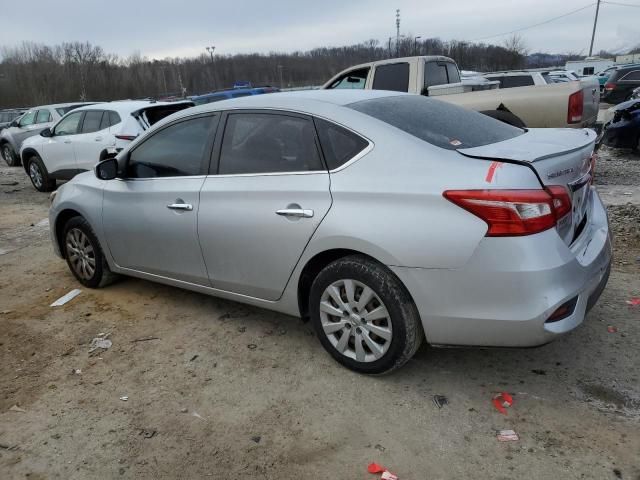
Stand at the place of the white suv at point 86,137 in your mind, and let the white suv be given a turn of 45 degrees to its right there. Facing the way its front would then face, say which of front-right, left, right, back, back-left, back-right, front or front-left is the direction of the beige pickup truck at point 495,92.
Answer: back-right

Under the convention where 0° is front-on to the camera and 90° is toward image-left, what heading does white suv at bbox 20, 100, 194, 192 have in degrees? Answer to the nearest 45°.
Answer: approximately 135°

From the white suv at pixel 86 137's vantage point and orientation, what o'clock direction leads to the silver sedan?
The silver sedan is roughly at 7 o'clock from the white suv.

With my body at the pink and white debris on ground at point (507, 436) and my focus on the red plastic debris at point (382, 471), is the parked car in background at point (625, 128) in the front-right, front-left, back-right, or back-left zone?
back-right

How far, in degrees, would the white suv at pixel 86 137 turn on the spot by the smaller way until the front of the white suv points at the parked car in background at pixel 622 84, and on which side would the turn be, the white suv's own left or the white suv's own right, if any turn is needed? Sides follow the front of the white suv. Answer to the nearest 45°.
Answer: approximately 135° to the white suv's own right

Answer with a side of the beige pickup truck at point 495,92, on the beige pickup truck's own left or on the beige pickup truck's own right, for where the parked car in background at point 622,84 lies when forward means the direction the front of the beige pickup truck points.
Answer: on the beige pickup truck's own right

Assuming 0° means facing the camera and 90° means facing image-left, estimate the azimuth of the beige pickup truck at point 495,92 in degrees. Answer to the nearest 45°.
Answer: approximately 135°

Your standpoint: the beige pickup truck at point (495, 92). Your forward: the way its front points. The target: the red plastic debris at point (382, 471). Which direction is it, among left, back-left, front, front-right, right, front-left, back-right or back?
back-left

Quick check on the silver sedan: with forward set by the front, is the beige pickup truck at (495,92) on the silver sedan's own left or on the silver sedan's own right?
on the silver sedan's own right

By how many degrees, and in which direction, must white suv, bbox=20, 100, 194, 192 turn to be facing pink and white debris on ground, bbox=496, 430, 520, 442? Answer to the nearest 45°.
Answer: approximately 135° to its left
